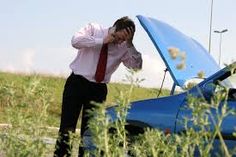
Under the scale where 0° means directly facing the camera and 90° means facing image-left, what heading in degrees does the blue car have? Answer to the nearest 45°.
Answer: approximately 90°

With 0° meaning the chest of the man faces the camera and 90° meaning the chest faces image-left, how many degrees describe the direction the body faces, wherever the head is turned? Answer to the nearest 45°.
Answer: approximately 315°

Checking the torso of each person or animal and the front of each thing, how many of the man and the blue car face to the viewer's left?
1

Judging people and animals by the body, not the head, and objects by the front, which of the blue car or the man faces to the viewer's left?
the blue car

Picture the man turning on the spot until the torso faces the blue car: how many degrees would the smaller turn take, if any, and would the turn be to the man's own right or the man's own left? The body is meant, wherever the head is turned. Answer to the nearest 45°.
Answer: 0° — they already face it
